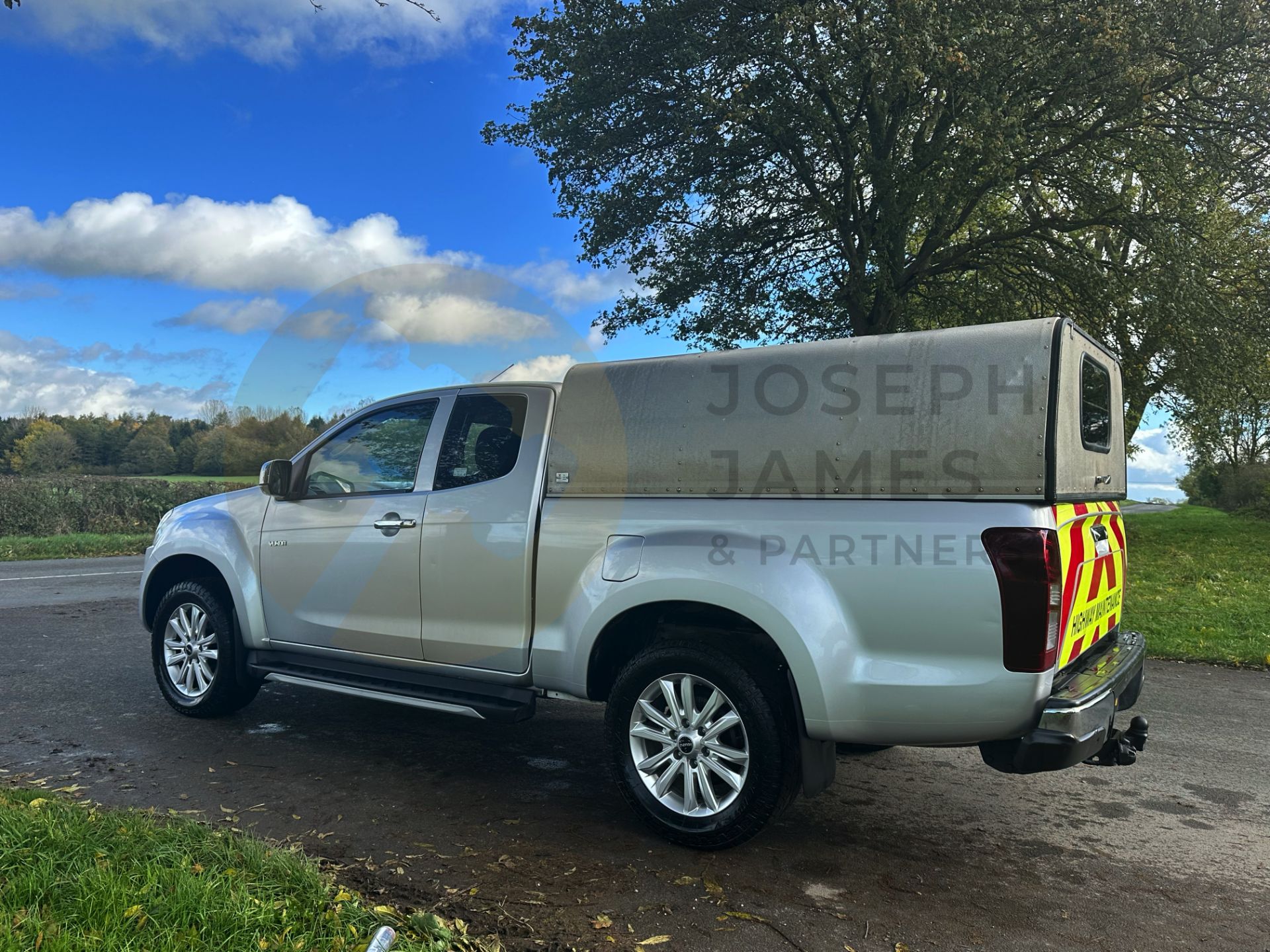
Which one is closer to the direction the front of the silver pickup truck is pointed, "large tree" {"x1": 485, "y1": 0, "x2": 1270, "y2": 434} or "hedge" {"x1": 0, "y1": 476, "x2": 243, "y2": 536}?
the hedge

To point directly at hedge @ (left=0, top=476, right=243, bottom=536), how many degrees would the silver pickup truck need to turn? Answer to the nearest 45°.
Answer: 0° — it already faces it

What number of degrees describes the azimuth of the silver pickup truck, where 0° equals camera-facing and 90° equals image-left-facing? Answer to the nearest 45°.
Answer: approximately 135°

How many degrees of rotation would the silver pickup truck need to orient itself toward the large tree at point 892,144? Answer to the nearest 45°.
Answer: approximately 45° to its right
